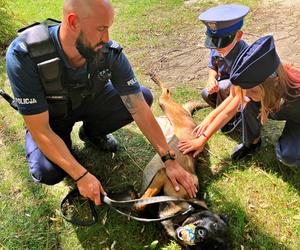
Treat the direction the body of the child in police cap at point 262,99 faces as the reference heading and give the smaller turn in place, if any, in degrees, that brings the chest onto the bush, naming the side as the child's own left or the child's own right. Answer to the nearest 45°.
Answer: approximately 45° to the child's own right

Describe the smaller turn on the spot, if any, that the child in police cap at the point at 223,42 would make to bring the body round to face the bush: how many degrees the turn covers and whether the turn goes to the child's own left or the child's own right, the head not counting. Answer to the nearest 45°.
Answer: approximately 90° to the child's own right

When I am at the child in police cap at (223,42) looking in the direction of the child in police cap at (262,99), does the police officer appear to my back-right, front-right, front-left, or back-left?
front-right

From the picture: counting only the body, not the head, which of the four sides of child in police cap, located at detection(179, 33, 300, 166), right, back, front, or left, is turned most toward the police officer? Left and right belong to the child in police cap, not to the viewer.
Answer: front

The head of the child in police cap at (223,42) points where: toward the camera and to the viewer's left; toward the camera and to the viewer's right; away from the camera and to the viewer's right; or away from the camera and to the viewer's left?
toward the camera and to the viewer's left

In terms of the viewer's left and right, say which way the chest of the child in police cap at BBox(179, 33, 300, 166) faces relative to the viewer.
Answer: facing to the left of the viewer

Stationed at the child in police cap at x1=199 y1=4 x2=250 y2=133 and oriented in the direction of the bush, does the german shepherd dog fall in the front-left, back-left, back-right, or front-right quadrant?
back-left

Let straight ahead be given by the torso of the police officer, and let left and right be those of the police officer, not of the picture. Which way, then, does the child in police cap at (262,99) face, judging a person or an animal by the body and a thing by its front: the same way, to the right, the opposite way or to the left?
the opposite way

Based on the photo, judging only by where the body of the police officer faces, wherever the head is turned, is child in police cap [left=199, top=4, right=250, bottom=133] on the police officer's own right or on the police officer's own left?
on the police officer's own left

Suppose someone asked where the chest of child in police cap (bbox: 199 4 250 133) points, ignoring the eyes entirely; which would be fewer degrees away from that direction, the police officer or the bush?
the police officer

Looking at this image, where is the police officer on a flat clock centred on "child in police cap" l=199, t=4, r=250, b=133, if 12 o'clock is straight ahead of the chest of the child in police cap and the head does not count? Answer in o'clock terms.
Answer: The police officer is roughly at 12 o'clock from the child in police cap.

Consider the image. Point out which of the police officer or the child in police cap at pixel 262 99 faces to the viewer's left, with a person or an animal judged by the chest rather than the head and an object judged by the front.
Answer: the child in police cap

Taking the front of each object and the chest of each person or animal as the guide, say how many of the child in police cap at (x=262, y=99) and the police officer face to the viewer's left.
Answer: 1

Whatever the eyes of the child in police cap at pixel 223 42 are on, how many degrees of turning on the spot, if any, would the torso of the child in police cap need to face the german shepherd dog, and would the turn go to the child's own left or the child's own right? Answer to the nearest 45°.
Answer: approximately 45° to the child's own left

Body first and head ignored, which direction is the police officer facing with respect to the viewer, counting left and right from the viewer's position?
facing the viewer and to the right of the viewer

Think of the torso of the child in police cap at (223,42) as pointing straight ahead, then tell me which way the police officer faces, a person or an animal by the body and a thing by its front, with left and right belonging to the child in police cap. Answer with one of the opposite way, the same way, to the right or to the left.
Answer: to the left

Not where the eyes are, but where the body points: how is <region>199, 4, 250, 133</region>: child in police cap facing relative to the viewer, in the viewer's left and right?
facing the viewer and to the left of the viewer
